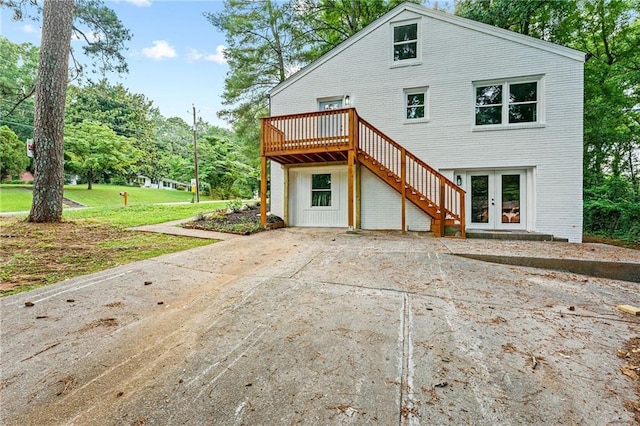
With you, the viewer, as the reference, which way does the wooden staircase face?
facing to the right of the viewer

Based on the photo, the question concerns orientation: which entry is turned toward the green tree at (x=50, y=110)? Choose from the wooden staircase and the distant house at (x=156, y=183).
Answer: the distant house

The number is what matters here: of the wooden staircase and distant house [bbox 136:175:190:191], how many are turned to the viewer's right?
1

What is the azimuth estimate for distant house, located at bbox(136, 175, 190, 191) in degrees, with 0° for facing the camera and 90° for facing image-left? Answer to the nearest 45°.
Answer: approximately 0°

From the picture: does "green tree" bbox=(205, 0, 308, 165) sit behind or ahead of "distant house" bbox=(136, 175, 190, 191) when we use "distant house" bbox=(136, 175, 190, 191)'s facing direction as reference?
ahead

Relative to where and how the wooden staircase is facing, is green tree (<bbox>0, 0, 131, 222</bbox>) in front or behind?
behind

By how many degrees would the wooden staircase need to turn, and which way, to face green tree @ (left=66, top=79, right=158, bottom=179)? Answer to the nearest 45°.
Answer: approximately 135° to its left
